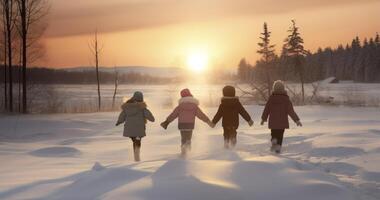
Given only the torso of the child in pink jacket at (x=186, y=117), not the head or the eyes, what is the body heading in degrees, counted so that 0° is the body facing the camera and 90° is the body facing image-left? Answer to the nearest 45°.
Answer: approximately 180°

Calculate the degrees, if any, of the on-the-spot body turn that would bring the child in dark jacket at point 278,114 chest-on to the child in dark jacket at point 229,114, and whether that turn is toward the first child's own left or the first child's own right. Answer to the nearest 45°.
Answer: approximately 90° to the first child's own left

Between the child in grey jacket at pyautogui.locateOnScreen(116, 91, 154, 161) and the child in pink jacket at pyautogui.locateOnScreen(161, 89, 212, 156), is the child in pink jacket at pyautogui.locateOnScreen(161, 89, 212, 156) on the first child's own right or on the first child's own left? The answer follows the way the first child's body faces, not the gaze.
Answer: on the first child's own right

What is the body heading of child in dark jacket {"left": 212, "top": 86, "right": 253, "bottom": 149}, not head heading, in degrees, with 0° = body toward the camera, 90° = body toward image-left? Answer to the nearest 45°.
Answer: approximately 180°

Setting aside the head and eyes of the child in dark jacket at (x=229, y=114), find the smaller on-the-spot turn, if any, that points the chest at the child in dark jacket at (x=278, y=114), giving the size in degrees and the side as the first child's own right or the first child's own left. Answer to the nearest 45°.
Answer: approximately 90° to the first child's own right

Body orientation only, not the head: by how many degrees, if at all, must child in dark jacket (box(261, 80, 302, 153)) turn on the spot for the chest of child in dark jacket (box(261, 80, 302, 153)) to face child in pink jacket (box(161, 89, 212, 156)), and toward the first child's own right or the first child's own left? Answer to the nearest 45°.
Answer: approximately 90° to the first child's own left

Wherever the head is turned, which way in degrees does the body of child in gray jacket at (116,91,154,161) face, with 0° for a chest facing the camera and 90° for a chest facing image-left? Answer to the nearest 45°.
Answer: approximately 180°

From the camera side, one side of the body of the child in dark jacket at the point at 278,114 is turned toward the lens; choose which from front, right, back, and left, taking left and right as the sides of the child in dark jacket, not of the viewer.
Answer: back

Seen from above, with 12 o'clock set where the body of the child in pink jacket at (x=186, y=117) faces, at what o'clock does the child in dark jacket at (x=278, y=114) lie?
the child in dark jacket at (x=278, y=114) is roughly at 3 o'clock from the child in pink jacket at (x=186, y=117).

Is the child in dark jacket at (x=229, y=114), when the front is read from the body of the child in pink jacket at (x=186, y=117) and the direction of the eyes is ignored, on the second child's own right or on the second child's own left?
on the second child's own right
